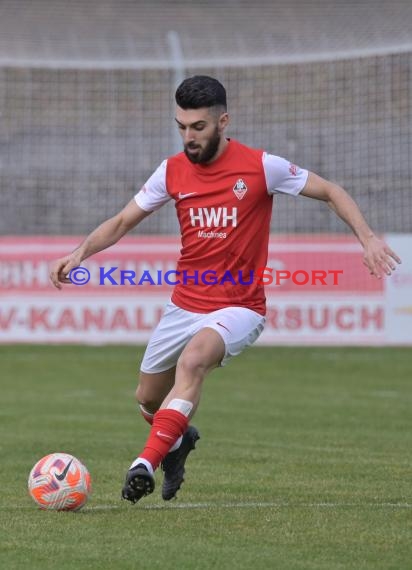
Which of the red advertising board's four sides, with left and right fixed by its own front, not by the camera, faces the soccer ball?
front

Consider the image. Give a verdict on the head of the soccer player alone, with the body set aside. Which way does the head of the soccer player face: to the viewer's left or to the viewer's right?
to the viewer's left

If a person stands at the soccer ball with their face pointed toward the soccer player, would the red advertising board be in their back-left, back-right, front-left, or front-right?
front-left

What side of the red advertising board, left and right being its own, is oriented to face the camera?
front

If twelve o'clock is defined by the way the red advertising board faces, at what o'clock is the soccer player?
The soccer player is roughly at 12 o'clock from the red advertising board.
